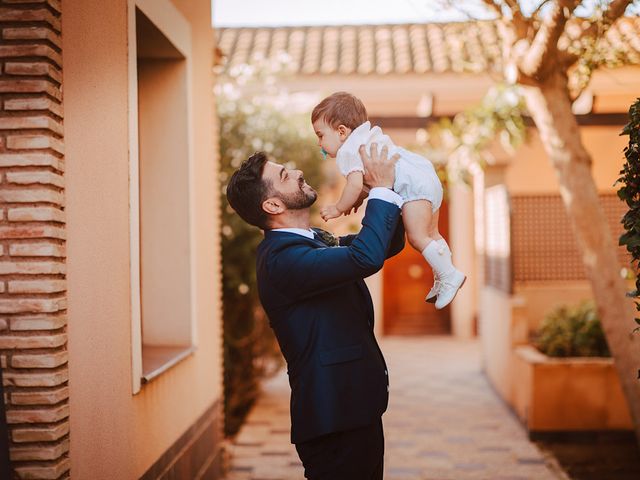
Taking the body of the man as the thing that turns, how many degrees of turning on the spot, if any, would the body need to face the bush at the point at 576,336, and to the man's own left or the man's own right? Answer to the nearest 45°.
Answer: approximately 45° to the man's own left

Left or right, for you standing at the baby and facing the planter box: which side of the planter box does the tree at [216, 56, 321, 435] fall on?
left

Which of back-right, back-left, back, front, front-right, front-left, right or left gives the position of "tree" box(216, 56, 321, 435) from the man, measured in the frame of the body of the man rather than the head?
left

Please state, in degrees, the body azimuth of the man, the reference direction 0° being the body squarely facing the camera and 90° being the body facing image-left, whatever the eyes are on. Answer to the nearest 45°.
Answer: approximately 270°

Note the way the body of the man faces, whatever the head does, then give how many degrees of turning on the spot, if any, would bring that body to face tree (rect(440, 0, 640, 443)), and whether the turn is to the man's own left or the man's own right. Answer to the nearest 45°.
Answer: approximately 45° to the man's own left

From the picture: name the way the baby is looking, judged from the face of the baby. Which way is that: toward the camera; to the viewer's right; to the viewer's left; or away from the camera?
to the viewer's left

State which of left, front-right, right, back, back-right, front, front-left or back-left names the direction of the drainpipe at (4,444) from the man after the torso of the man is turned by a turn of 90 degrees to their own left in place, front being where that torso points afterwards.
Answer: left

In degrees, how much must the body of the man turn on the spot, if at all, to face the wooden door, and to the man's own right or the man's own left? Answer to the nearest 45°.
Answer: approximately 90° to the man's own left

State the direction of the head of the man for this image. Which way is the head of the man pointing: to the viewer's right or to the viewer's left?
to the viewer's right
